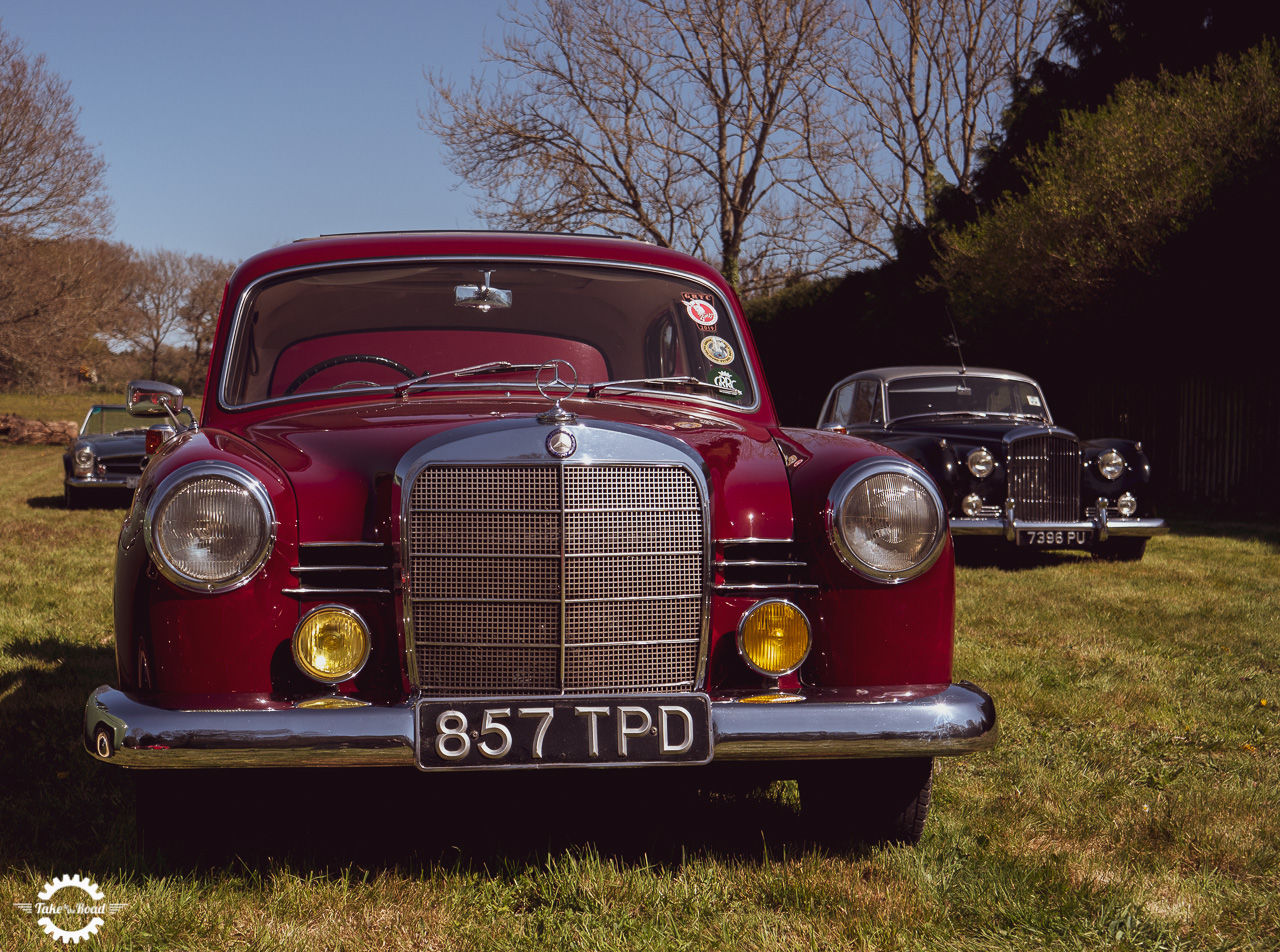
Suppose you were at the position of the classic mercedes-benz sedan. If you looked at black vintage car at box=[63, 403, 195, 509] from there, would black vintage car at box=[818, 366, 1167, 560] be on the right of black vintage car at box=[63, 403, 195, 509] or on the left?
right

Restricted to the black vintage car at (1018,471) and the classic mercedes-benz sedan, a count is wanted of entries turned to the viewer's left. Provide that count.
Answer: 0

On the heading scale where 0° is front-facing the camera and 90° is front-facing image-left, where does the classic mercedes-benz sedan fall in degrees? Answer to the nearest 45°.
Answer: approximately 0°

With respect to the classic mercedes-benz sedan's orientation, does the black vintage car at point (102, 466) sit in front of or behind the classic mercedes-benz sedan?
behind

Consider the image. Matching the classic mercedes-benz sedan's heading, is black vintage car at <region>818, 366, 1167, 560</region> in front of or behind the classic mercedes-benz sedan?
behind

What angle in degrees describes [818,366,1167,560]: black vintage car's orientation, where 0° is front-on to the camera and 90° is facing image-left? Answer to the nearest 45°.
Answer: approximately 315°

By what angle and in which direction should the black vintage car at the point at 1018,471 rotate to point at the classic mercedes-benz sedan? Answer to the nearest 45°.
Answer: approximately 45° to its right

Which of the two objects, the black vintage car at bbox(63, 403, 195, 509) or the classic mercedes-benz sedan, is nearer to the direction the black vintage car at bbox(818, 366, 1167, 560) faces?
the classic mercedes-benz sedan
